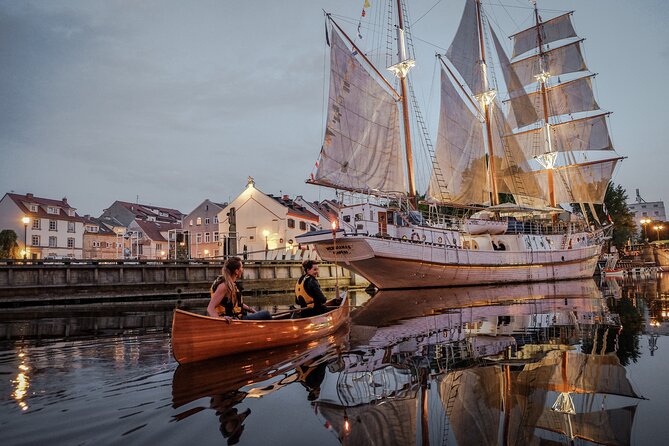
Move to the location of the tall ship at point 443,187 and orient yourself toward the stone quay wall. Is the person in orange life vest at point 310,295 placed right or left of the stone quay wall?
left

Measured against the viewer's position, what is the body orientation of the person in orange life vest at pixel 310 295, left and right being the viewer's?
facing away from the viewer and to the right of the viewer

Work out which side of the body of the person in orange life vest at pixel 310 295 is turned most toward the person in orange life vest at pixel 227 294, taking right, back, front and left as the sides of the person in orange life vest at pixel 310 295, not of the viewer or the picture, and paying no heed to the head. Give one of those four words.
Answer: back

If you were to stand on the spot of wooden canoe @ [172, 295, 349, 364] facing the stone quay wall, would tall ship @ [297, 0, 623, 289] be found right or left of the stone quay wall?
right

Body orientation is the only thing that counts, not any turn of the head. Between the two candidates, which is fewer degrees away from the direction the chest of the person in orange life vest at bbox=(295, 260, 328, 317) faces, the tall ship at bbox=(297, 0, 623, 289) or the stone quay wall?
the tall ship
